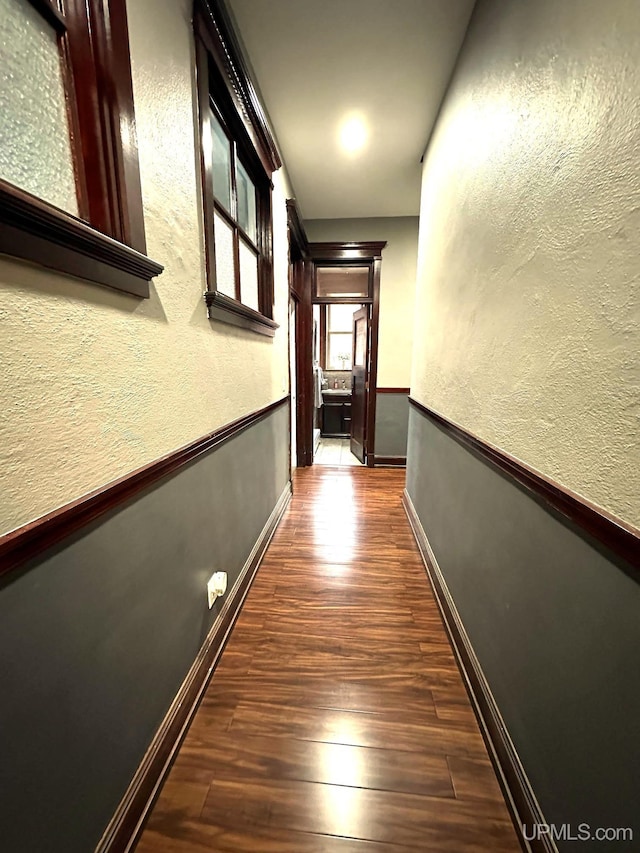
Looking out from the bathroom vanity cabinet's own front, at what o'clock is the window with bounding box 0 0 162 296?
The window is roughly at 12 o'clock from the bathroom vanity cabinet.

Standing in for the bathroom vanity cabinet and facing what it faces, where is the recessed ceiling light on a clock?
The recessed ceiling light is roughly at 12 o'clock from the bathroom vanity cabinet.

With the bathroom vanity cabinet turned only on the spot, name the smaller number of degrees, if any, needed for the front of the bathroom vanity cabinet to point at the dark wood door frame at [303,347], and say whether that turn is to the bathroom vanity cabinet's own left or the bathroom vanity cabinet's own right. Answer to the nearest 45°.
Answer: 0° — it already faces it

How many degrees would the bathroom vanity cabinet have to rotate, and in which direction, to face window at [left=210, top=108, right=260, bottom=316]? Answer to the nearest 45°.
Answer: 0° — it already faces it

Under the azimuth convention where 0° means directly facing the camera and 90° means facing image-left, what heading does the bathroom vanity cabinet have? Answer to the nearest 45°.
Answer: approximately 0°

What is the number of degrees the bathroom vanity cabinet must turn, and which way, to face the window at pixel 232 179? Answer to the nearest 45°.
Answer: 0° — it already faces it

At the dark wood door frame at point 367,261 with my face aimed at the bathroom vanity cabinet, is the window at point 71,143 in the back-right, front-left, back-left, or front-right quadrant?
back-left

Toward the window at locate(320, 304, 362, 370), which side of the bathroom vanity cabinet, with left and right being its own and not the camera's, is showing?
back
